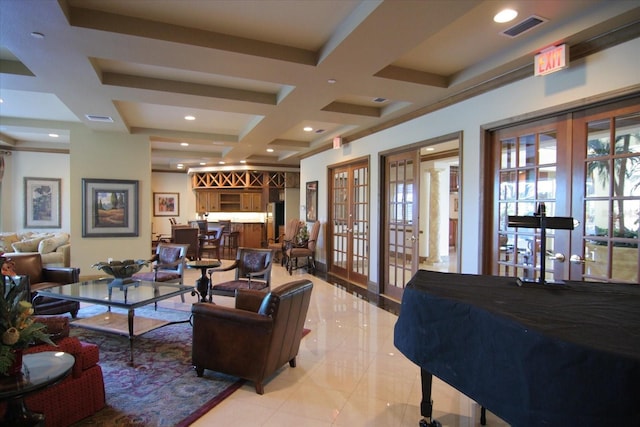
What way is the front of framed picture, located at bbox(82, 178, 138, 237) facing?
toward the camera

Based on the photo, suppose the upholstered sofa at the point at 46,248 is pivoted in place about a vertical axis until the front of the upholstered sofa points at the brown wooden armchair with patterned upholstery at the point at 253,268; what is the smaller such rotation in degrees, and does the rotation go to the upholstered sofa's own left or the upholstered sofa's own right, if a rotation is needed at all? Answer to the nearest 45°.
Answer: approximately 45° to the upholstered sofa's own left

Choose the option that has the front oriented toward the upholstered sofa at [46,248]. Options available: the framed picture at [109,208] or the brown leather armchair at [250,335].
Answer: the brown leather armchair

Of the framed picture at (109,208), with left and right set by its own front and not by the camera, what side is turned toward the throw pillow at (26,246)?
right

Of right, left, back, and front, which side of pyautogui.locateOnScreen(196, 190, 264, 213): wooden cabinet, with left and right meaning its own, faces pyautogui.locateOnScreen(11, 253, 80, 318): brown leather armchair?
front

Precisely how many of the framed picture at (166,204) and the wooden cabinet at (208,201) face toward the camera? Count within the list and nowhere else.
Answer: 2

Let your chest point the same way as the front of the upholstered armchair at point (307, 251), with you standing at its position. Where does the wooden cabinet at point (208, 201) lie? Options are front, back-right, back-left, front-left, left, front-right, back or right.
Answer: front-right

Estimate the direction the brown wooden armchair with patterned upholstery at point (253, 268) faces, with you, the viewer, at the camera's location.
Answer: facing the viewer and to the left of the viewer

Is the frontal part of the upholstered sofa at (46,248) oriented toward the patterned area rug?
yes

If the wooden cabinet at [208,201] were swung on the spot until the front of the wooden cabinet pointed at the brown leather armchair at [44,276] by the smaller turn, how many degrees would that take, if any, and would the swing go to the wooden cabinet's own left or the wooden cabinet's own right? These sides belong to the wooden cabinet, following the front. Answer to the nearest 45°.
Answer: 0° — it already faces it

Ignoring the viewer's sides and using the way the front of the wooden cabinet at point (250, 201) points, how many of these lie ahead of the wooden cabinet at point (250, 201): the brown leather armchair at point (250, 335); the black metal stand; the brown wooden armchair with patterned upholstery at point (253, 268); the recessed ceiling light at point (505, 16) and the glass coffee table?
5

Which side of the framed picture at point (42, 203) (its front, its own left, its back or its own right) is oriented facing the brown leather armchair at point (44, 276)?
front

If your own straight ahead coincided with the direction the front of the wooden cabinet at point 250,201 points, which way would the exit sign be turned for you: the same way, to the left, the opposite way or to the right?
to the right

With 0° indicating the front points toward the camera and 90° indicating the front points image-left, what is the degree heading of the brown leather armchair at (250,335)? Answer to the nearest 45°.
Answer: approximately 135°

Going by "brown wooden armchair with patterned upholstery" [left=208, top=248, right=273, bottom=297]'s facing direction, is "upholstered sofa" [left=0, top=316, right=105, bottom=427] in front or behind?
in front

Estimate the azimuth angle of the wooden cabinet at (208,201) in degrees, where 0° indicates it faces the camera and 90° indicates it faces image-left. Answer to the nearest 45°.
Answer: approximately 0°

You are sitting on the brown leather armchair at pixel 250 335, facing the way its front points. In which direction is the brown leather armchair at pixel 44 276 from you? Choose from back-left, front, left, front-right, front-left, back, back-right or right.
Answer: front

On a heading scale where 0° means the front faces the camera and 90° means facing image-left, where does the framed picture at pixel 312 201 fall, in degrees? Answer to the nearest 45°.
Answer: approximately 45°
